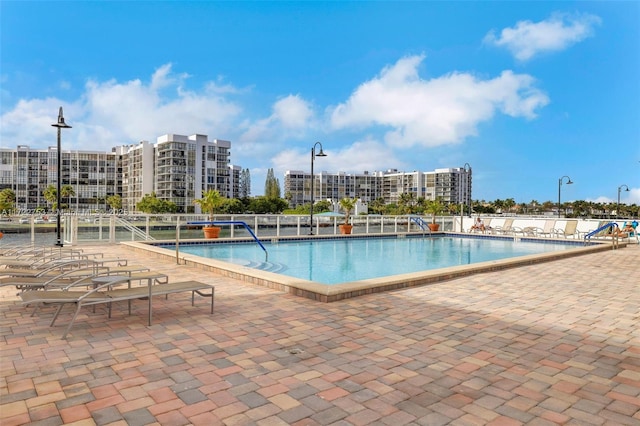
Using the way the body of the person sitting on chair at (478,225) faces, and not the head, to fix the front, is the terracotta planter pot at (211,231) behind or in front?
in front

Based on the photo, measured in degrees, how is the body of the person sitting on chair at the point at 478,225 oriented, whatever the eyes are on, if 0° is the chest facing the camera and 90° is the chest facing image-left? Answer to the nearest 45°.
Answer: approximately 45°

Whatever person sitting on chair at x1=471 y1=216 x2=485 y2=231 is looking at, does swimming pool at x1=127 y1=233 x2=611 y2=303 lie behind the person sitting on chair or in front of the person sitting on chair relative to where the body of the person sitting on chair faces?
in front

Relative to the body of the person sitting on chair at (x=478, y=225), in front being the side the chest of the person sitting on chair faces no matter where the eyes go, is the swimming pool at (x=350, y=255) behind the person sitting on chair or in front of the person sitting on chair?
in front
